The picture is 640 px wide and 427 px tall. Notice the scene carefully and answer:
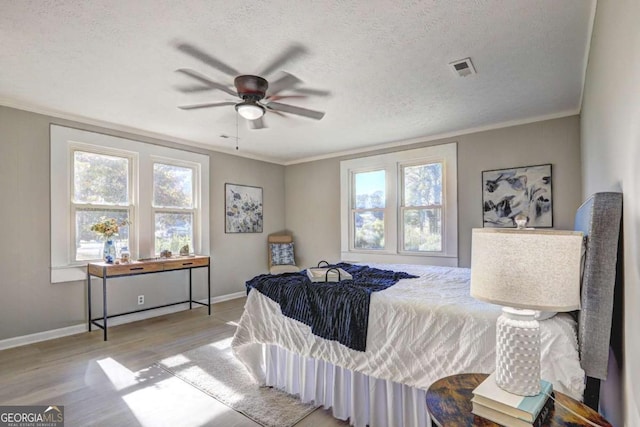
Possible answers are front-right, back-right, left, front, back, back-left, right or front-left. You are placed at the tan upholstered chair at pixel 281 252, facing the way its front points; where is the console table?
front-right

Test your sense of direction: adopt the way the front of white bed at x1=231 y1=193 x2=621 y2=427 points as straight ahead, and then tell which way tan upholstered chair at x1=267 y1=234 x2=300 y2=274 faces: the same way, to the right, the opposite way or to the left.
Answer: to the left

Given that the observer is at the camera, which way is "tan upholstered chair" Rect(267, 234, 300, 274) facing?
facing the viewer

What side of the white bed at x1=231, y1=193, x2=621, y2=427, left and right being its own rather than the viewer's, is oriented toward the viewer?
left

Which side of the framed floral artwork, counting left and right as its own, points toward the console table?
right

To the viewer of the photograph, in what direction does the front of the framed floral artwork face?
facing the viewer and to the right of the viewer

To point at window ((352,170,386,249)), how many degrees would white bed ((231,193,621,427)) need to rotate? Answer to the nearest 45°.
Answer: approximately 90° to its right

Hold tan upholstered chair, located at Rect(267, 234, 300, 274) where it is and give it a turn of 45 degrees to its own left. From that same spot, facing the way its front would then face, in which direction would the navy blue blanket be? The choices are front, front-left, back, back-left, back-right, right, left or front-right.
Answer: front-right

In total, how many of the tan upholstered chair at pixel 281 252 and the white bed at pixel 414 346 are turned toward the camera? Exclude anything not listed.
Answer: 1

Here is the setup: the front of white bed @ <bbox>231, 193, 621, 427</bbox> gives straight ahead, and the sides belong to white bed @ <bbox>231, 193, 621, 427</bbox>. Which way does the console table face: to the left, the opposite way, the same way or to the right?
the opposite way

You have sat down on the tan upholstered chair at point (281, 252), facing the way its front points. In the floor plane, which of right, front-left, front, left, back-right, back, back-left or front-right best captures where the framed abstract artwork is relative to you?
front-left

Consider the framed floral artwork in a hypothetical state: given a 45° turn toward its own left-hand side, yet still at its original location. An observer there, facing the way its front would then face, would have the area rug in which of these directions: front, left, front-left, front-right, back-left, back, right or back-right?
right

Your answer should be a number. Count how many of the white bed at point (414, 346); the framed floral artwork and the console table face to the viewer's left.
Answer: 1

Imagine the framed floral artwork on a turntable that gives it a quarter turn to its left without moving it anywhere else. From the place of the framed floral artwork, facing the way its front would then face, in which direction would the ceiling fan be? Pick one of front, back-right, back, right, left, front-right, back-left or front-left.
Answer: back-right

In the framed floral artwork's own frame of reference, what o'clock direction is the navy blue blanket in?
The navy blue blanket is roughly at 1 o'clock from the framed floral artwork.

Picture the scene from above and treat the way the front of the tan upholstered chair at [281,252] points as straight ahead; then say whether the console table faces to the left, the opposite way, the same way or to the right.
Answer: to the left

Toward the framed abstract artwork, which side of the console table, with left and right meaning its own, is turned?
front

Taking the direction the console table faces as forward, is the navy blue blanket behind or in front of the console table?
in front

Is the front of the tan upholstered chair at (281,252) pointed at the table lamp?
yes

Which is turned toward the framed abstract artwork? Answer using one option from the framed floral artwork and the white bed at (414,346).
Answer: the framed floral artwork
